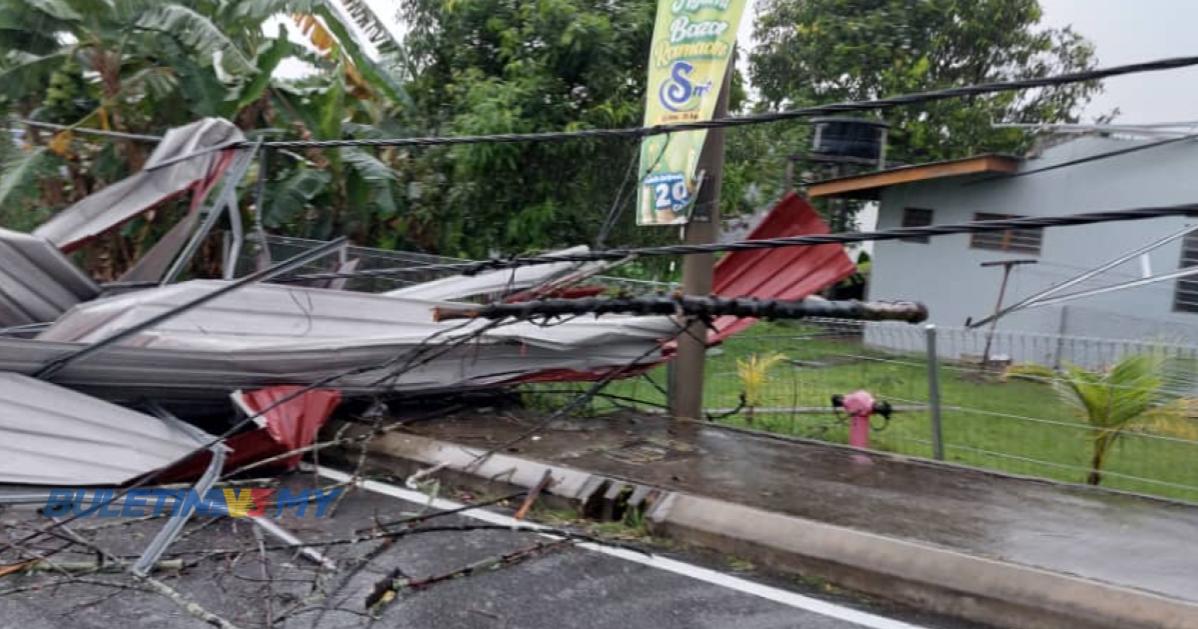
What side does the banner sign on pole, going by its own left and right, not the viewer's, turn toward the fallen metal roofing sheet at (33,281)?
right

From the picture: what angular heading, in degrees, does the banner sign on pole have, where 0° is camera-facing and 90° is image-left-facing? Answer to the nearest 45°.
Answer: approximately 0°

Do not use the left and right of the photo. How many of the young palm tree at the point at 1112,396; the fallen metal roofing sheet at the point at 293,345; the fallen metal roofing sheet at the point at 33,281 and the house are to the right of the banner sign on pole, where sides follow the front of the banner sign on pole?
2

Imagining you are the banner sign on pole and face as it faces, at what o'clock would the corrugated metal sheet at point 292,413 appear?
The corrugated metal sheet is roughly at 2 o'clock from the banner sign on pole.

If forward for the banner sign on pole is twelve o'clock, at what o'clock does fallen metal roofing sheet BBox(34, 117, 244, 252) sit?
The fallen metal roofing sheet is roughly at 3 o'clock from the banner sign on pole.

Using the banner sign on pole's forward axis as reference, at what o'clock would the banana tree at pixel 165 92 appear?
The banana tree is roughly at 4 o'clock from the banner sign on pole.

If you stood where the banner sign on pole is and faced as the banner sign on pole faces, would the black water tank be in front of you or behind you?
behind

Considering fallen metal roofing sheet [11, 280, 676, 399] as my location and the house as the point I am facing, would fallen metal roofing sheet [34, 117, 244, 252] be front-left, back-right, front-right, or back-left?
back-left

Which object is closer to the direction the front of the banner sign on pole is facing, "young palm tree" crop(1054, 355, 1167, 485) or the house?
the young palm tree

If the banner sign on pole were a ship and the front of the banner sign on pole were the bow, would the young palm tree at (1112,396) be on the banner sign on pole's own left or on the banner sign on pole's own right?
on the banner sign on pole's own left
